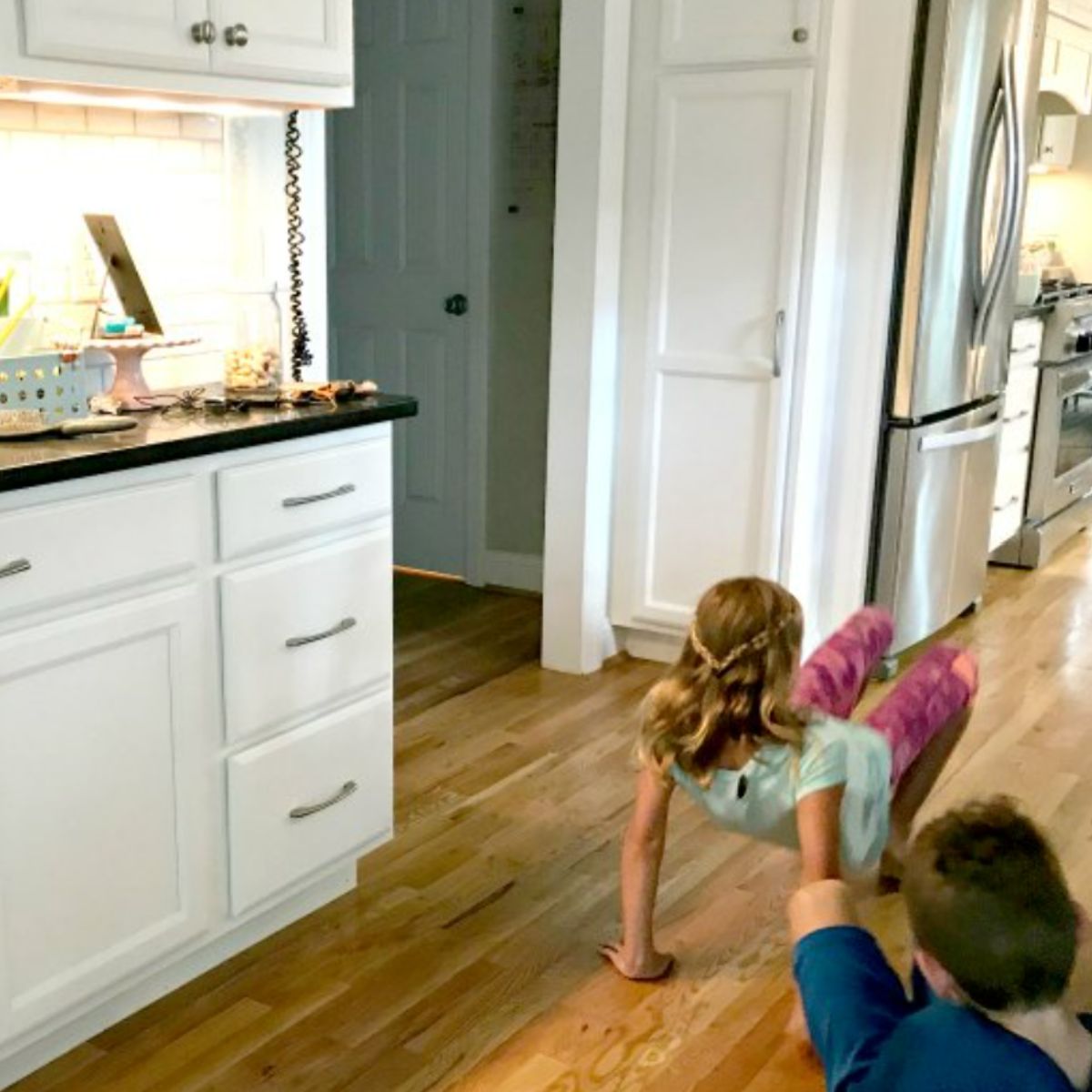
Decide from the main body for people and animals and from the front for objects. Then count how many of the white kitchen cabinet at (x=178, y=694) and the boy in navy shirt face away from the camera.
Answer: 1

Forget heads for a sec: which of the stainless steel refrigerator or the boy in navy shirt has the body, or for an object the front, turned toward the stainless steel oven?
the boy in navy shirt

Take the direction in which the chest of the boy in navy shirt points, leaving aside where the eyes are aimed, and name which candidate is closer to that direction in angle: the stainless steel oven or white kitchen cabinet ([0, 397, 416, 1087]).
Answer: the stainless steel oven

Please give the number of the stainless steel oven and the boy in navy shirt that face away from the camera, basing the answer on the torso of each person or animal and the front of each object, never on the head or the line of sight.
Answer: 1

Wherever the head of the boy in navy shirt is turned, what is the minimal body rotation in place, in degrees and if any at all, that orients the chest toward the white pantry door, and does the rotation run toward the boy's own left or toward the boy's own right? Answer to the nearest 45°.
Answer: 0° — they already face it

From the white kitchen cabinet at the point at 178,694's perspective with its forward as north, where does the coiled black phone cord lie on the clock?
The coiled black phone cord is roughly at 8 o'clock from the white kitchen cabinet.

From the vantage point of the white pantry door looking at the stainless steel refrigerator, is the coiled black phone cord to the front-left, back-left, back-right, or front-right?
back-right

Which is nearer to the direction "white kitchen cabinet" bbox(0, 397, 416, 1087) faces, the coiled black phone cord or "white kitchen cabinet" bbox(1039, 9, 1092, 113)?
the white kitchen cabinet

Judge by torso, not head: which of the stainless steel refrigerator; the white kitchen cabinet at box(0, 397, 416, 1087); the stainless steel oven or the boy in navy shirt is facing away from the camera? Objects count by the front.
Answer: the boy in navy shirt

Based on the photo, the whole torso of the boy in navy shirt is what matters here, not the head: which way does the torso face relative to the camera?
away from the camera
